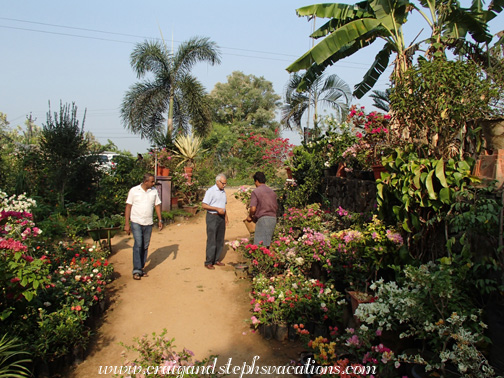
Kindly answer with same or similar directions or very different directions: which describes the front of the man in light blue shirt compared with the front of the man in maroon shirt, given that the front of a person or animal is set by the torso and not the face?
very different directions

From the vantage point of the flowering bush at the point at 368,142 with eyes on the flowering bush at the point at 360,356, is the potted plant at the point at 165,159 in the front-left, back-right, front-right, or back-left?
back-right

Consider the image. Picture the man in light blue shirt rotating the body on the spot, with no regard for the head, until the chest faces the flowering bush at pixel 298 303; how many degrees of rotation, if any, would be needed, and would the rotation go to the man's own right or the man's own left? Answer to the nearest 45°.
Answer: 0° — they already face it

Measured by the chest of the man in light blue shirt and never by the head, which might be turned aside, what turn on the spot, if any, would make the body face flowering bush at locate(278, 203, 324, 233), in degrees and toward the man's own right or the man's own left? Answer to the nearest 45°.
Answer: approximately 45° to the man's own left

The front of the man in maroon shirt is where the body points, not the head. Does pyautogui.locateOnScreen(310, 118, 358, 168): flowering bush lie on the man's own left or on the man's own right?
on the man's own right

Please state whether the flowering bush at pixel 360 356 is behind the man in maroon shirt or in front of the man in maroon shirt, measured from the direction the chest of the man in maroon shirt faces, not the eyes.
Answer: behind

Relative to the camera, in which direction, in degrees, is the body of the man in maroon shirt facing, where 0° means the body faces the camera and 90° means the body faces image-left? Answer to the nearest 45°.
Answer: approximately 135°

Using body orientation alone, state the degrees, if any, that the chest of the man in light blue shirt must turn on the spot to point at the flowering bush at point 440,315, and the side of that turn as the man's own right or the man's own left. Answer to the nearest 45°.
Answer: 0° — they already face it

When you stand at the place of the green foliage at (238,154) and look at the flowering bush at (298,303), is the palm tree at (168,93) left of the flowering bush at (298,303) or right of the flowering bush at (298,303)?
right

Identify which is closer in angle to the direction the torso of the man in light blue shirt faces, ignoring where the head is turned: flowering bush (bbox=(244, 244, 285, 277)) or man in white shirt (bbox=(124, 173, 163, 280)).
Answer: the flowering bush
